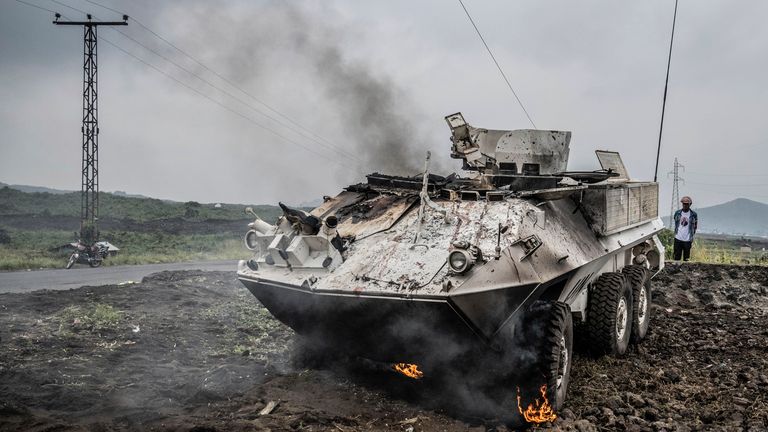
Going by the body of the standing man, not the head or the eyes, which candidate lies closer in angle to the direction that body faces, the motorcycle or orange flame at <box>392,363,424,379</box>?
the orange flame

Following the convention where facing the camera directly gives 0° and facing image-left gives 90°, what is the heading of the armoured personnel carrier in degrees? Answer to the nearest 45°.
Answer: approximately 45°

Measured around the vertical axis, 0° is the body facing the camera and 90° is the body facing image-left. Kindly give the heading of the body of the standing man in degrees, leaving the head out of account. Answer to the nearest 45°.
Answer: approximately 0°

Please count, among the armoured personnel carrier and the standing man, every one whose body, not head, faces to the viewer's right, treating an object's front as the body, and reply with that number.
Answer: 0

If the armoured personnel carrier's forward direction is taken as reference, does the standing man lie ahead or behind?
behind

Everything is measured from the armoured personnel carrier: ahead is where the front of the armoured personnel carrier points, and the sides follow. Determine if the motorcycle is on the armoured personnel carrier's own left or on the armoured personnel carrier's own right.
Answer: on the armoured personnel carrier's own right

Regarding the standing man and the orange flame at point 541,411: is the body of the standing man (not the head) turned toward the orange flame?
yes

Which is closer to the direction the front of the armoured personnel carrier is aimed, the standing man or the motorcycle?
the motorcycle
